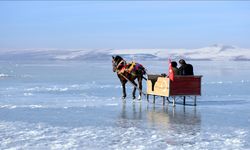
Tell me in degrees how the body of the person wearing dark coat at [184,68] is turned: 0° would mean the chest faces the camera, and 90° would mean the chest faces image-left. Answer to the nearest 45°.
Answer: approximately 90°
